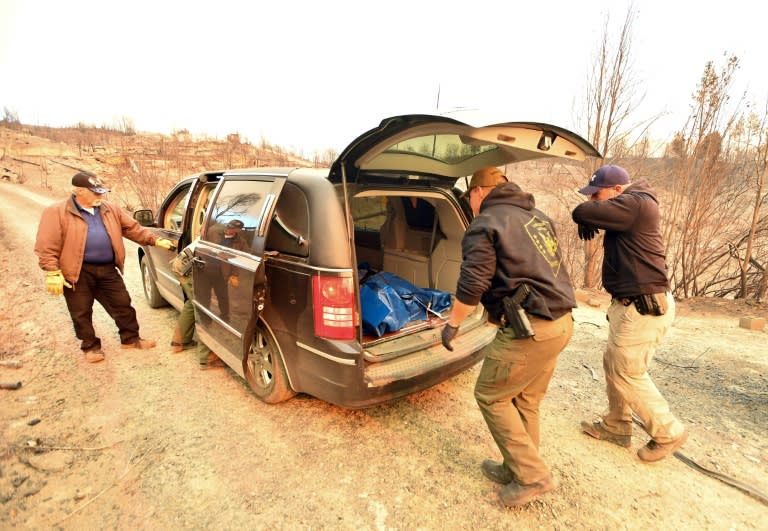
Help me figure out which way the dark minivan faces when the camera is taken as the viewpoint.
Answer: facing away from the viewer and to the left of the viewer

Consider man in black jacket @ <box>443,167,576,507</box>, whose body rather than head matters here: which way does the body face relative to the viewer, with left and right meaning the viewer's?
facing away from the viewer and to the left of the viewer

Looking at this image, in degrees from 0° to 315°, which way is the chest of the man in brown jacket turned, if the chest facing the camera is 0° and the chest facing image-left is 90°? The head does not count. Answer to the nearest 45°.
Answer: approximately 315°

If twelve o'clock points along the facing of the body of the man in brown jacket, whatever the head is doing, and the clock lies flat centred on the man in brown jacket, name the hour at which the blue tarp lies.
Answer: The blue tarp is roughly at 12 o'clock from the man in brown jacket.

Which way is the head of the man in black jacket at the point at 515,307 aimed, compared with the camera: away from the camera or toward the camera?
away from the camera

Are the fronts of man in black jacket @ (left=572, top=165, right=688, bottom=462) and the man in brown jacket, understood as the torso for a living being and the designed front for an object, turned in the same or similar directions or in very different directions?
very different directions

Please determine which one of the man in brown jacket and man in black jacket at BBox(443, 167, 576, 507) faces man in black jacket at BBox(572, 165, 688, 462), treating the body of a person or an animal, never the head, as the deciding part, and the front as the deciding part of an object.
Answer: the man in brown jacket

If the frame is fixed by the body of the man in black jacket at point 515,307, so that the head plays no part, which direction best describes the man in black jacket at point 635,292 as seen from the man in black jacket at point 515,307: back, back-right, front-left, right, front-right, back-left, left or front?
right

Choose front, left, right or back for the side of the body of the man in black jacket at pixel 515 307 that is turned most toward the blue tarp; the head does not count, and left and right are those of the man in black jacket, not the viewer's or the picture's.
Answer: front

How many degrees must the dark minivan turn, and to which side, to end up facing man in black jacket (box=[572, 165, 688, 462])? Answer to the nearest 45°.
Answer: approximately 135° to its right

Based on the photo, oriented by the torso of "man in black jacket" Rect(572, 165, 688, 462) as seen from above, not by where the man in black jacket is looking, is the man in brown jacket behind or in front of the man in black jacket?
in front

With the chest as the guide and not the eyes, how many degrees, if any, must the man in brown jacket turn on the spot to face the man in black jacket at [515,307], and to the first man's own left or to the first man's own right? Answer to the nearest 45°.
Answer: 0° — they already face them

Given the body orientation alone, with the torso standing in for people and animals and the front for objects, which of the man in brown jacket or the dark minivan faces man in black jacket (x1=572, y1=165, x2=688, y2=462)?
the man in brown jacket

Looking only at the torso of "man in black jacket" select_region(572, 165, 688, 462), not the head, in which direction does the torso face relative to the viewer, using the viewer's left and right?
facing to the left of the viewer

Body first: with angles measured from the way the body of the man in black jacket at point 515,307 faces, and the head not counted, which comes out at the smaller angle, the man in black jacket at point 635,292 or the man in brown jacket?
the man in brown jacket
